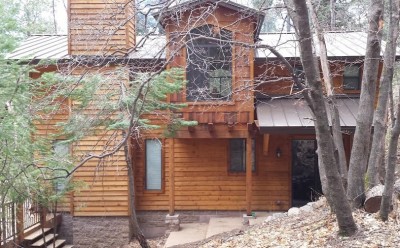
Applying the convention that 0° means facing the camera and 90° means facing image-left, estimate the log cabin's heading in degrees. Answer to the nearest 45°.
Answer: approximately 0°

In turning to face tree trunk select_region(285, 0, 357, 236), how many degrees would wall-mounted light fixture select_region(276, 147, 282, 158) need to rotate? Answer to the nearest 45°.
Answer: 0° — it already faces it

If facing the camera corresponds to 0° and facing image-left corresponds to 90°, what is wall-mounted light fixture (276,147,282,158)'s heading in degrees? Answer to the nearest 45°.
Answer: approximately 0°

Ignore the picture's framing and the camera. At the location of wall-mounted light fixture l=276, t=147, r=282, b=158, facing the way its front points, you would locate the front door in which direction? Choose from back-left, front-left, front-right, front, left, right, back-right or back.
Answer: back-left

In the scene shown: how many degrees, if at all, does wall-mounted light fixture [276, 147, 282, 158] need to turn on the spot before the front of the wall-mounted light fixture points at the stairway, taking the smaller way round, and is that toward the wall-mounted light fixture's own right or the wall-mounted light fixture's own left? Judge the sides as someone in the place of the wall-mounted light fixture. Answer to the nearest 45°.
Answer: approximately 45° to the wall-mounted light fixture's own right

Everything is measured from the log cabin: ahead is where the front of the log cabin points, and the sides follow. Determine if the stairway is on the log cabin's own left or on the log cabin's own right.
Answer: on the log cabin's own right
